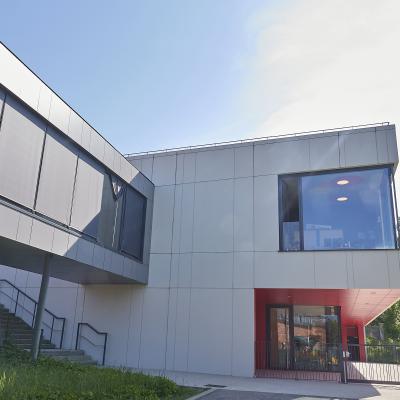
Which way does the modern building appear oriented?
toward the camera
